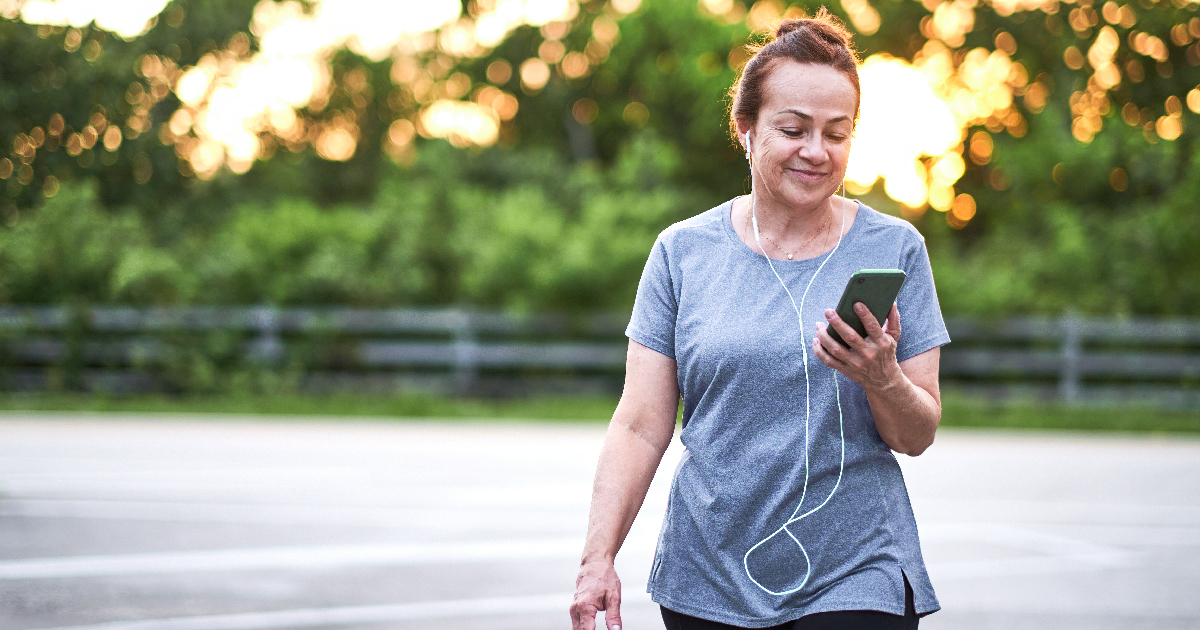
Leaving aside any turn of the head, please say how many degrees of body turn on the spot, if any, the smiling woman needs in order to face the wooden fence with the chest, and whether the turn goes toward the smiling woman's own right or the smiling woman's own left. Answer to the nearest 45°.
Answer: approximately 180°

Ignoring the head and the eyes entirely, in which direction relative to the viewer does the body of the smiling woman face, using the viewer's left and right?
facing the viewer
